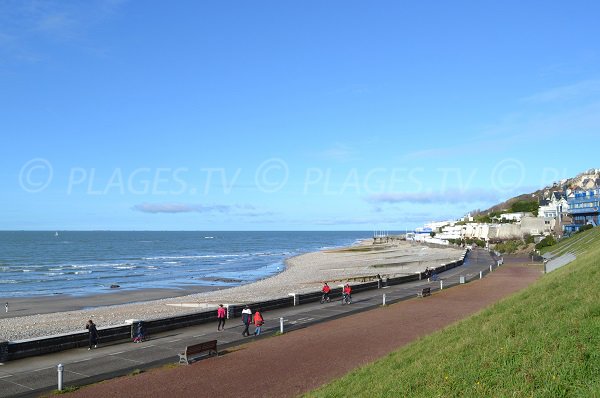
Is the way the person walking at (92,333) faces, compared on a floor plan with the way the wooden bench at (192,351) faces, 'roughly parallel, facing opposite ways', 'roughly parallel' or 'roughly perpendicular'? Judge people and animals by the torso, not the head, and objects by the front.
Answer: roughly perpendicular

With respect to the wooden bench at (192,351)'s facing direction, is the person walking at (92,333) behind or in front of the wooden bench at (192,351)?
in front

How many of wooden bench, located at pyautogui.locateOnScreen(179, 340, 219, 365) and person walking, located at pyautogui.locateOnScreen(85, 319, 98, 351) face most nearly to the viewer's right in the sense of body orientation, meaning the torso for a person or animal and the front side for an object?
0

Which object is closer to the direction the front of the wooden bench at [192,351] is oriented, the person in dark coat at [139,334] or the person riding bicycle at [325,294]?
the person in dark coat

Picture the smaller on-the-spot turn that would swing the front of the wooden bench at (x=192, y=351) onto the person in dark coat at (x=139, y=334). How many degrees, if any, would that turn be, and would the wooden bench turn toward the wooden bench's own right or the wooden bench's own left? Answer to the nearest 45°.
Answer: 0° — it already faces them

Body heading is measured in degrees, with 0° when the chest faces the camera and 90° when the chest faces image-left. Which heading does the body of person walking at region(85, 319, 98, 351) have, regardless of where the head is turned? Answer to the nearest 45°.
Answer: approximately 45°

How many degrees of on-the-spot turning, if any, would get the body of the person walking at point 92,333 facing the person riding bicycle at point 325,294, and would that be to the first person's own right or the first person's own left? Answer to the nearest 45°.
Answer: approximately 180°

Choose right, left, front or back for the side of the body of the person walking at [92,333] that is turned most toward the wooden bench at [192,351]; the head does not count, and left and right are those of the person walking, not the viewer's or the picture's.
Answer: left
